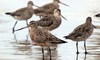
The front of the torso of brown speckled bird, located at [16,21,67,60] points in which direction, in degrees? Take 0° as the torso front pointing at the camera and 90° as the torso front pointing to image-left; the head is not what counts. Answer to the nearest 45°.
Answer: approximately 90°

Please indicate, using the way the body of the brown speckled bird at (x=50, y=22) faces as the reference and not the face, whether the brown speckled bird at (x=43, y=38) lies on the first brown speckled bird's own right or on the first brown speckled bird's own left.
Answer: on the first brown speckled bird's own right

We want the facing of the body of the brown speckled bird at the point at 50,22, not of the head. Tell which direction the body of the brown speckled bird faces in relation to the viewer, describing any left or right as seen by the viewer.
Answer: facing to the right of the viewer

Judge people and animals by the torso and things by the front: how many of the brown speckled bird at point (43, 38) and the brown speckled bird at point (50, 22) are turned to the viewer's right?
1

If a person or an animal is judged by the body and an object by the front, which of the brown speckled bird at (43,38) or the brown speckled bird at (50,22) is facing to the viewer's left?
the brown speckled bird at (43,38)

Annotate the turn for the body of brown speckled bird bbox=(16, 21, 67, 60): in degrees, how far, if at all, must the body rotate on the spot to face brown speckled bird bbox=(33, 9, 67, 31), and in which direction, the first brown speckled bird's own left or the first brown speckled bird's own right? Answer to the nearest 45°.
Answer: approximately 90° to the first brown speckled bird's own right
